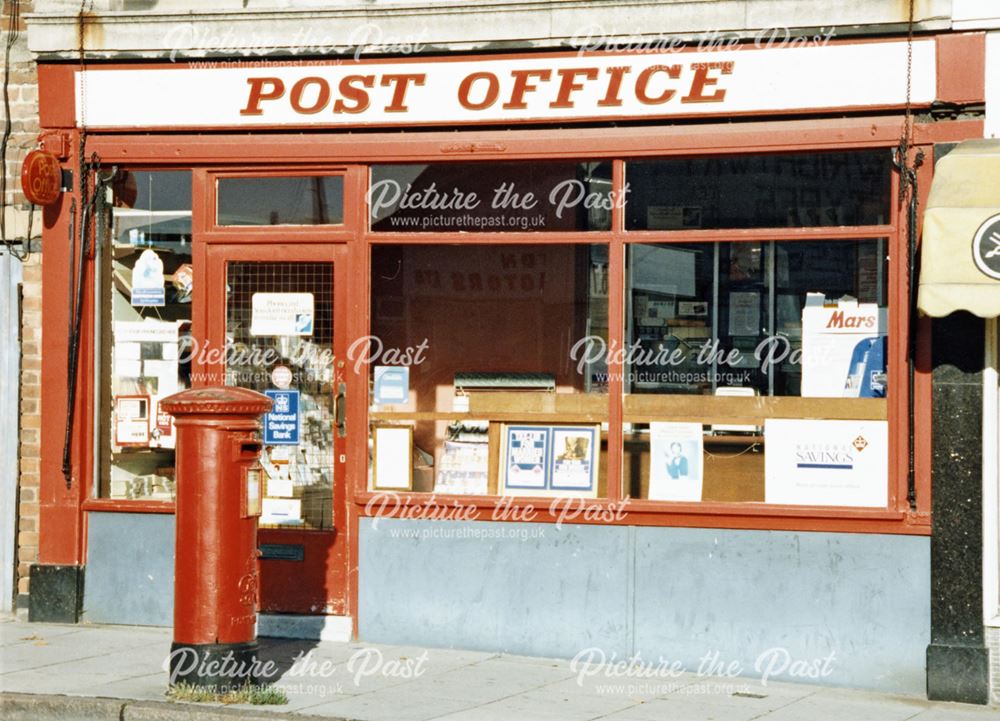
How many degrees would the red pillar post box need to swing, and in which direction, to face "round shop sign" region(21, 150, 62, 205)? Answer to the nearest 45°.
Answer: approximately 180°

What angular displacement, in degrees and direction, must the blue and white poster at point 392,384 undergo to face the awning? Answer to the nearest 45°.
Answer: approximately 45° to its left

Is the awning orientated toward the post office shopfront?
no

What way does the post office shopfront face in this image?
toward the camera

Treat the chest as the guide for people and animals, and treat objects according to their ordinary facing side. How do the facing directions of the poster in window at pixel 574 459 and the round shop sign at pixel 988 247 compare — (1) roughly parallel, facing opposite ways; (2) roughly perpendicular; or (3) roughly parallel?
roughly parallel

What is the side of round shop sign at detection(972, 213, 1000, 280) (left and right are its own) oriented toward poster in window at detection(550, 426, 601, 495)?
right

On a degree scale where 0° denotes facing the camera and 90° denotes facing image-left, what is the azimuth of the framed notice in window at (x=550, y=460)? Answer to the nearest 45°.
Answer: approximately 0°

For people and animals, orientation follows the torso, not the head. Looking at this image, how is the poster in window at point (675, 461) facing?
toward the camera

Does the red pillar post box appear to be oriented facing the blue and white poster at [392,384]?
no

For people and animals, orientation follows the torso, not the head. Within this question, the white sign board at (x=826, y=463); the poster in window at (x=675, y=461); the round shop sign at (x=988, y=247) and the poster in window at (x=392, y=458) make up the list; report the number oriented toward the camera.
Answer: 4

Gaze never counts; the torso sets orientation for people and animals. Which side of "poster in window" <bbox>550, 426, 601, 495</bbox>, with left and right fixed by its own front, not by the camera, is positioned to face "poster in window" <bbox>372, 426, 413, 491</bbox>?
right

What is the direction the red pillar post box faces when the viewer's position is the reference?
facing the viewer and to the right of the viewer

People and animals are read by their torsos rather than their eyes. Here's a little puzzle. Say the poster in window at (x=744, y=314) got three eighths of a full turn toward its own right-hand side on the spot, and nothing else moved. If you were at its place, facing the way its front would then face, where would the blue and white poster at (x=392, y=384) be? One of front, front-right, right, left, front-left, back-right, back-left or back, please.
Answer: front-left

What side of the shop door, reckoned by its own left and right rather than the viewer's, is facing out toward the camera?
front

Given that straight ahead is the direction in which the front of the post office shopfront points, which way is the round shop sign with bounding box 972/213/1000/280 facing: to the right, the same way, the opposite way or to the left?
the same way

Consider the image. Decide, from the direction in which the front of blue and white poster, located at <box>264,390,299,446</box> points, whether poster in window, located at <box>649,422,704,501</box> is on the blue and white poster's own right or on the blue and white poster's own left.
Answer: on the blue and white poster's own left

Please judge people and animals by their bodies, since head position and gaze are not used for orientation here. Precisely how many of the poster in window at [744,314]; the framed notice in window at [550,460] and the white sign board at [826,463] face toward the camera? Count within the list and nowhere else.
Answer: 3

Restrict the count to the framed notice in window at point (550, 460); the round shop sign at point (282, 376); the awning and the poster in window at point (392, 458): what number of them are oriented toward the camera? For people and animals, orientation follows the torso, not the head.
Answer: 4

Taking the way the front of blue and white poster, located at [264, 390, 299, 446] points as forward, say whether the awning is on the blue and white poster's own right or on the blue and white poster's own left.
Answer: on the blue and white poster's own left
